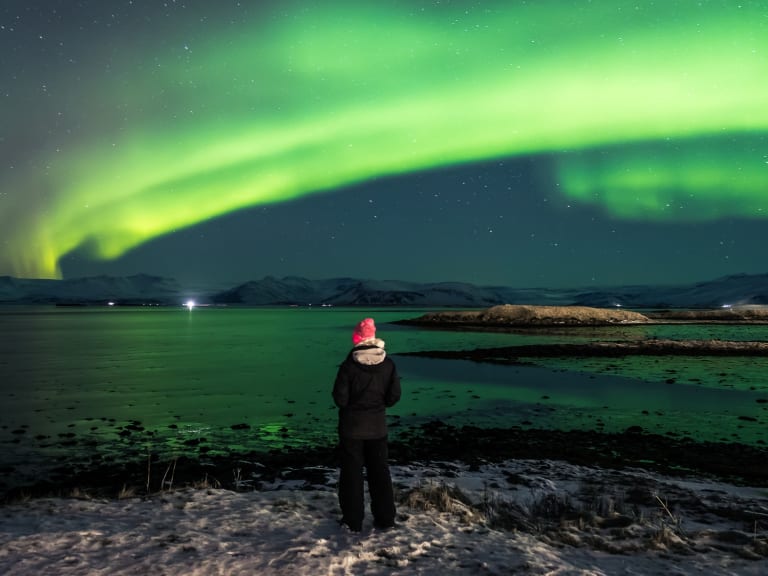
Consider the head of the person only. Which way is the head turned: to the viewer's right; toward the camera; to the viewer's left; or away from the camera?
away from the camera

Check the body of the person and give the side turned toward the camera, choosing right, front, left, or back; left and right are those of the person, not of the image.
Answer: back
